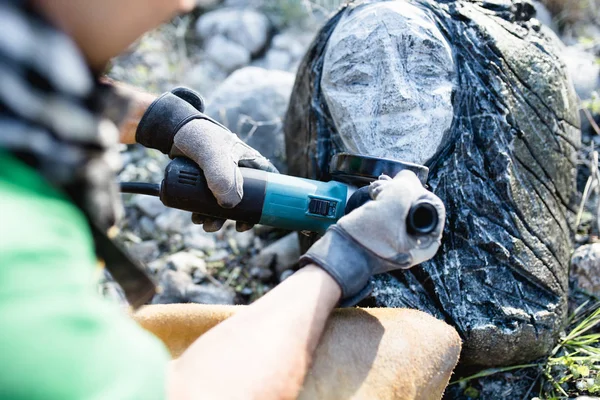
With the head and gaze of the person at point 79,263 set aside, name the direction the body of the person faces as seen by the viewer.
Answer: to the viewer's right

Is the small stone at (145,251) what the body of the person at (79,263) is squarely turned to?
no

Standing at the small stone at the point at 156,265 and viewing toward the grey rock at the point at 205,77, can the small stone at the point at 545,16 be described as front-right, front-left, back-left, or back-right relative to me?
front-right

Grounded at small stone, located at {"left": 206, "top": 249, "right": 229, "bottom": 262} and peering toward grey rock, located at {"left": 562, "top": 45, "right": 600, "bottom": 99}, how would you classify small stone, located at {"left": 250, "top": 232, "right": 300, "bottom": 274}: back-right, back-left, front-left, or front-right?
front-right

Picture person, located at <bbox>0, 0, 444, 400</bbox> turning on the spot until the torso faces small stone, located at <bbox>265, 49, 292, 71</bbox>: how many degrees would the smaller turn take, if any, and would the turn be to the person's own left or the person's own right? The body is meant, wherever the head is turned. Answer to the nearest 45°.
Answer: approximately 90° to the person's own left

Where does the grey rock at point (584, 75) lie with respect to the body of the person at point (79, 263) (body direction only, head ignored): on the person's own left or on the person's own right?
on the person's own left

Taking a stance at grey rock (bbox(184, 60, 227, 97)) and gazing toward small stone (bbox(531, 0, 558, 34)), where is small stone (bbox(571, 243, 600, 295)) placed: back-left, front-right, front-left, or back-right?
front-right

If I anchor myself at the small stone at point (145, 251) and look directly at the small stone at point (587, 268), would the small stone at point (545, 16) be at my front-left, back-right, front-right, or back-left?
front-left

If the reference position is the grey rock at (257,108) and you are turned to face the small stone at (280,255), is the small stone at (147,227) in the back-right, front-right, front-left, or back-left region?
front-right
